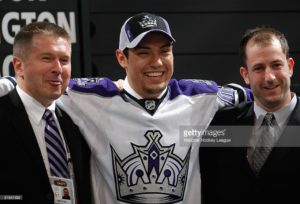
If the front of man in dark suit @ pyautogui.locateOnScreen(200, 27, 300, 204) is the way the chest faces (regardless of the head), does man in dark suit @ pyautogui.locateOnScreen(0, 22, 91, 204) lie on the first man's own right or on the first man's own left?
on the first man's own right

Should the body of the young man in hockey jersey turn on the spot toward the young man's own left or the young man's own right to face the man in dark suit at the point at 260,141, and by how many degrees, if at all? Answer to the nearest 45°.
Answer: approximately 90° to the young man's own left

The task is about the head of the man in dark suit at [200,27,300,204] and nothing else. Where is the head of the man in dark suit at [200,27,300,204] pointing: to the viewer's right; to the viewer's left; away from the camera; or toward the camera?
toward the camera

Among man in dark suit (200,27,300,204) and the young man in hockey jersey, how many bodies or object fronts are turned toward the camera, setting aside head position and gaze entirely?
2

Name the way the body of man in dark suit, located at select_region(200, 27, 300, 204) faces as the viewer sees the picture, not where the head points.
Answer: toward the camera

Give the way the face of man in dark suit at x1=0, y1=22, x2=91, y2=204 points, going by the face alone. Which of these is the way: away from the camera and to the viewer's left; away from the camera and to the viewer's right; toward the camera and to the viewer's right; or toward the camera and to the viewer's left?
toward the camera and to the viewer's right

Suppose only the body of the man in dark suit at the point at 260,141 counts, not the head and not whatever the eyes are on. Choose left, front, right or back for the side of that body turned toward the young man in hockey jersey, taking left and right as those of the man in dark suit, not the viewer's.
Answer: right

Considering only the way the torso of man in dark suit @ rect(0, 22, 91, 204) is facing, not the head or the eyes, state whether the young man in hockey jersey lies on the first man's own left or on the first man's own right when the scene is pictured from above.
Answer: on the first man's own left

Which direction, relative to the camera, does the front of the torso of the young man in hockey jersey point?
toward the camera

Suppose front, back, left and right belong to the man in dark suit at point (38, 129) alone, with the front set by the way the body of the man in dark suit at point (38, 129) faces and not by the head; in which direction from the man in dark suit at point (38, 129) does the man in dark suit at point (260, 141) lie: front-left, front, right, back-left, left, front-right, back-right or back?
front-left
